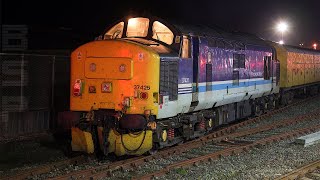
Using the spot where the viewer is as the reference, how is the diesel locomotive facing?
facing the viewer and to the left of the viewer

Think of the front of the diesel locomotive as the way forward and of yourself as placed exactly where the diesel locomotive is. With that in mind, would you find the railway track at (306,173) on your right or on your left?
on your left

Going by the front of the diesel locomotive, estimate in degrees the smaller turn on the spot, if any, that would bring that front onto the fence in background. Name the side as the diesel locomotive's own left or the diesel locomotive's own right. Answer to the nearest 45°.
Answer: approximately 90° to the diesel locomotive's own right
